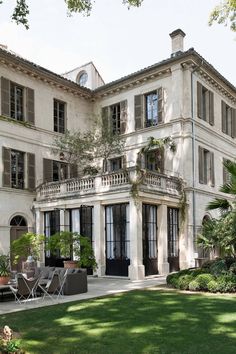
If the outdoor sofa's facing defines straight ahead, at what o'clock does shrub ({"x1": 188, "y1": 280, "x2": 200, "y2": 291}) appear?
The shrub is roughly at 8 o'clock from the outdoor sofa.

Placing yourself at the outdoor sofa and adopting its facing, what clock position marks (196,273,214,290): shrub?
The shrub is roughly at 8 o'clock from the outdoor sofa.

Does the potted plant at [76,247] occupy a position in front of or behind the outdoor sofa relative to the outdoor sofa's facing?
behind

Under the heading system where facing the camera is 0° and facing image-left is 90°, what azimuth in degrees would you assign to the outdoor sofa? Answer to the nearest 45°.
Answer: approximately 45°

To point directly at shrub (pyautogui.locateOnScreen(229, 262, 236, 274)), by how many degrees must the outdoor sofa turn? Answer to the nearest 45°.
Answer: approximately 135° to its left

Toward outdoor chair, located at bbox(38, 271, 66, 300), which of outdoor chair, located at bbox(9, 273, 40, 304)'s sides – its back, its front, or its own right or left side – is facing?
right

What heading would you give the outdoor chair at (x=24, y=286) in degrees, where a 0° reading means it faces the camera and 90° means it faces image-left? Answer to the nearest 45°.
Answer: approximately 135°

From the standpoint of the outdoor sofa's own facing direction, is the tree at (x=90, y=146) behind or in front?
behind
